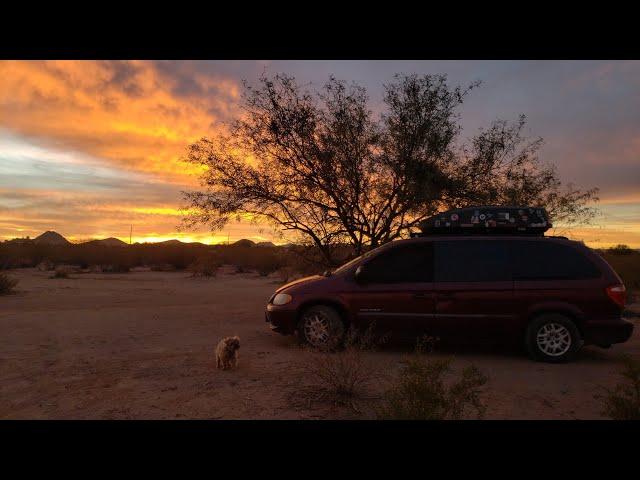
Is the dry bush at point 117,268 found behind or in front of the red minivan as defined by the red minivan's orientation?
in front

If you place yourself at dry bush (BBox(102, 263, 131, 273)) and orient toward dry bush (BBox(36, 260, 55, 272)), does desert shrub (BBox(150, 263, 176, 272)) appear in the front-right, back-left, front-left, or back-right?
back-right

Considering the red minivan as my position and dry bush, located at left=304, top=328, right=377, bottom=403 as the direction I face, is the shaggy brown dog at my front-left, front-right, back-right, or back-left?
front-right

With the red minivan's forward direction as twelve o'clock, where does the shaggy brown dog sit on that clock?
The shaggy brown dog is roughly at 11 o'clock from the red minivan.

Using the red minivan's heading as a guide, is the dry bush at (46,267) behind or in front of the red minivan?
in front

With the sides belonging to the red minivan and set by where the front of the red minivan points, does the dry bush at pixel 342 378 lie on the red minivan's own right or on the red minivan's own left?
on the red minivan's own left

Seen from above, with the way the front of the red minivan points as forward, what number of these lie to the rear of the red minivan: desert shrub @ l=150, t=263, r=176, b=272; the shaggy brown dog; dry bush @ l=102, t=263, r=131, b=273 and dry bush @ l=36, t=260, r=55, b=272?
0

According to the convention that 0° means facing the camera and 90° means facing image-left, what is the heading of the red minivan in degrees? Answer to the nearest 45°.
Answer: approximately 90°

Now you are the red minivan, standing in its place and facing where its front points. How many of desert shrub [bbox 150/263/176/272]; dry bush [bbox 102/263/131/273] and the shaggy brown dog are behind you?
0

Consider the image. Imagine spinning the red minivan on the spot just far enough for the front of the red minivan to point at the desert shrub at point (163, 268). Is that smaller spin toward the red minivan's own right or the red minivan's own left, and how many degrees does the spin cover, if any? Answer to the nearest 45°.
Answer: approximately 45° to the red minivan's own right

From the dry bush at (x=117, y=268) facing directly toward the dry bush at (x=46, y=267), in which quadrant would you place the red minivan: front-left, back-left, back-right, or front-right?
back-left

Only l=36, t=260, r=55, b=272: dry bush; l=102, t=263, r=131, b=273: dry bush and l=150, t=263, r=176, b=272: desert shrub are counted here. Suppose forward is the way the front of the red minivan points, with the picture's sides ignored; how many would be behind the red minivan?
0
